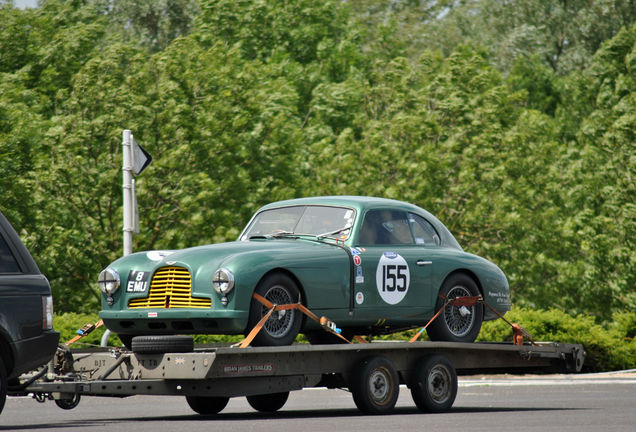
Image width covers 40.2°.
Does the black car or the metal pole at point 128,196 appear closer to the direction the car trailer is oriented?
the black car

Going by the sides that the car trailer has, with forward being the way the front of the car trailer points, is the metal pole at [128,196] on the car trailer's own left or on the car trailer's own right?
on the car trailer's own right

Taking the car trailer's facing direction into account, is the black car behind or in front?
in front

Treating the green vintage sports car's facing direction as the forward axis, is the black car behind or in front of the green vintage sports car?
in front

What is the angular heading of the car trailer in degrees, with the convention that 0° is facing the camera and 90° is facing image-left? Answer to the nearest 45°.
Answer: approximately 45°

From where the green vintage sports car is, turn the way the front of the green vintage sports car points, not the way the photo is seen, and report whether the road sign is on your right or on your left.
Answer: on your right

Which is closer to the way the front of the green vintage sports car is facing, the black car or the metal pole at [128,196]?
the black car

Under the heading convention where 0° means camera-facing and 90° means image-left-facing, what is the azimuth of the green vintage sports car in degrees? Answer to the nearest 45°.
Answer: approximately 45°

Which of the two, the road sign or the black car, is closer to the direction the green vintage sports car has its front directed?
the black car
